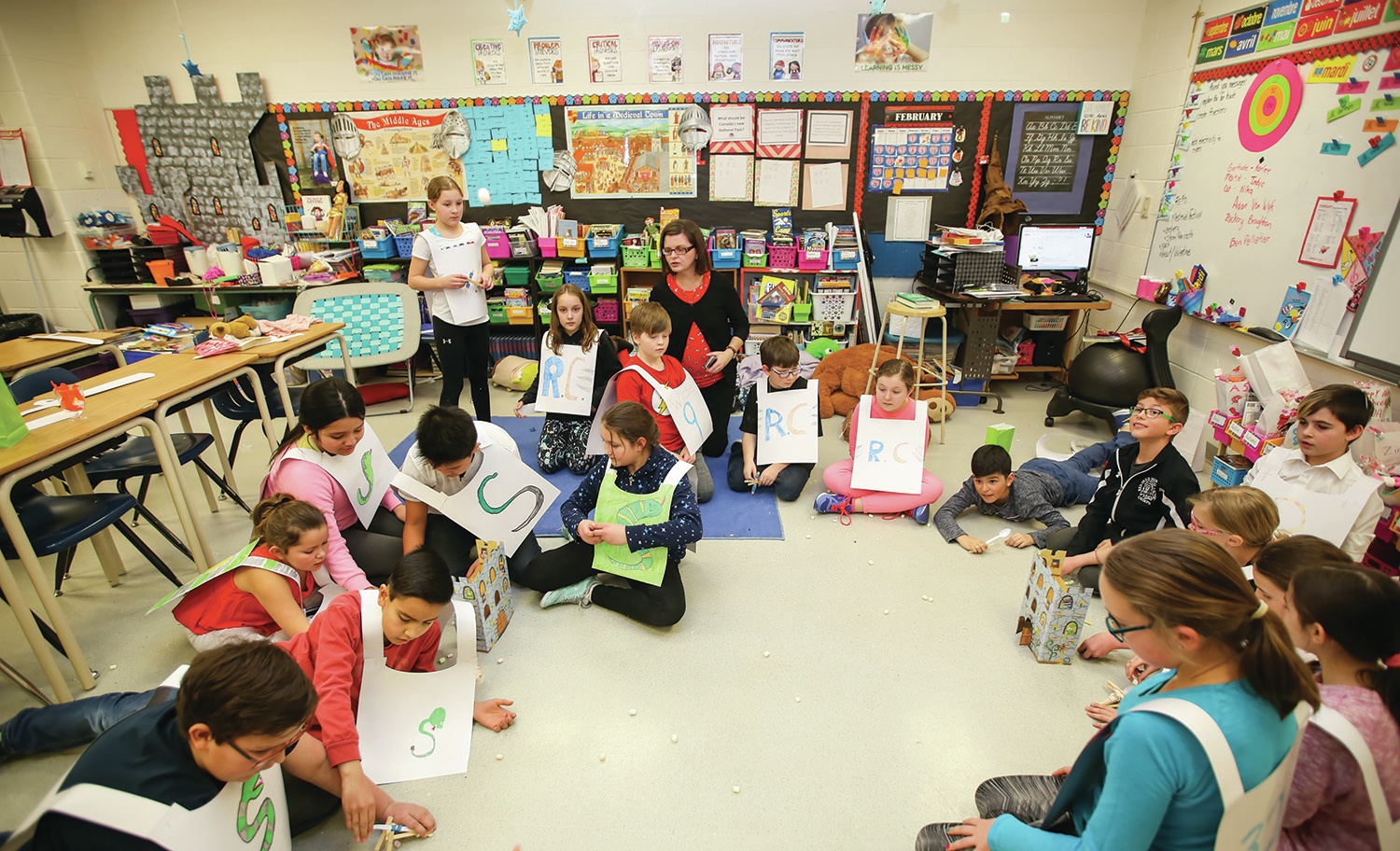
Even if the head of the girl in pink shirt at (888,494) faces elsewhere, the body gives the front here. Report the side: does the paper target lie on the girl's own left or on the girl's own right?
on the girl's own left

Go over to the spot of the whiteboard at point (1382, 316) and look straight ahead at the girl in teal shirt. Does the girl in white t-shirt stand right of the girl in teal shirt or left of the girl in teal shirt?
right

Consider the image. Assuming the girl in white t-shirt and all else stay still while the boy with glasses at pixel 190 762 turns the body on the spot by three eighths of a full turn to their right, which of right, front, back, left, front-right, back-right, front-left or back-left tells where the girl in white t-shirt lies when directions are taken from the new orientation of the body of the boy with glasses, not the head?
back-right

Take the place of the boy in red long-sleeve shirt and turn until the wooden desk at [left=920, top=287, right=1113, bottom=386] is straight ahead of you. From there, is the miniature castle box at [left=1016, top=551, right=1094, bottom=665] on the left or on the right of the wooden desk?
right

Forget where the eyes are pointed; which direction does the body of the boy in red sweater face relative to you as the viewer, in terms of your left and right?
facing the viewer and to the right of the viewer

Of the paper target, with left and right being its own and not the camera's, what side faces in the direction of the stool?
front

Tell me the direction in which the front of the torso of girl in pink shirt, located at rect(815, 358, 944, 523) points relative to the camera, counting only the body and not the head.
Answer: toward the camera

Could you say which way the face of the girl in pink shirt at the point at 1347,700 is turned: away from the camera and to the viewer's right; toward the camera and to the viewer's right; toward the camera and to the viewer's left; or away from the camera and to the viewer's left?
away from the camera and to the viewer's left

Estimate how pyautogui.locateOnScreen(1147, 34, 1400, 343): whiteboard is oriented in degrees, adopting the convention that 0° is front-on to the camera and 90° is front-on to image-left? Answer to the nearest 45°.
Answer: approximately 45°

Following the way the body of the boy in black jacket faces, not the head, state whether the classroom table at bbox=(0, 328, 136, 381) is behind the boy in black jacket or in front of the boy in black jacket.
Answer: in front

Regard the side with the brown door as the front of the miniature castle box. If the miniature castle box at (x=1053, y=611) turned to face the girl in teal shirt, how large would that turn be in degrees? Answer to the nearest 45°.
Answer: approximately 45° to its left

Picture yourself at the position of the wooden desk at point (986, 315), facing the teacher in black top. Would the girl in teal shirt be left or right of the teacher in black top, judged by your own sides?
left

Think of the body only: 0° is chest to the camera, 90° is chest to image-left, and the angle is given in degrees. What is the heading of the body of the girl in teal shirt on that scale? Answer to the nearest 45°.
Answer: approximately 90°

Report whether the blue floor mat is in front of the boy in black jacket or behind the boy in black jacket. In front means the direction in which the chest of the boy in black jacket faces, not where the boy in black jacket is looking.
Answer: in front

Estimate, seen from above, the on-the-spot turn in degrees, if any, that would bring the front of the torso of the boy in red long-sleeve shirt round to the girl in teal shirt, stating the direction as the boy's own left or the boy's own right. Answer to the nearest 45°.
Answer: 0° — they already face them

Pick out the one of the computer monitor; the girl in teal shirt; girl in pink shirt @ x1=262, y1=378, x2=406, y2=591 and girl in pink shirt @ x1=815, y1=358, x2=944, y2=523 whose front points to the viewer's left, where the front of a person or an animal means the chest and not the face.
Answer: the girl in teal shirt

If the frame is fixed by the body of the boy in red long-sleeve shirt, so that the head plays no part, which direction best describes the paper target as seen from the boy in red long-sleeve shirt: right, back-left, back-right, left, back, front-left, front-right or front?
front-left
